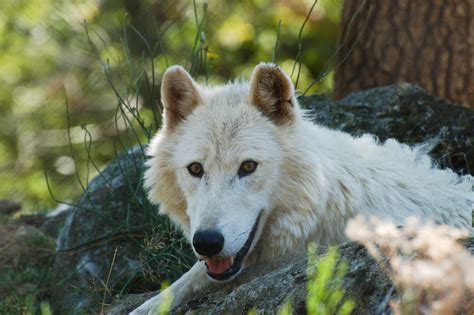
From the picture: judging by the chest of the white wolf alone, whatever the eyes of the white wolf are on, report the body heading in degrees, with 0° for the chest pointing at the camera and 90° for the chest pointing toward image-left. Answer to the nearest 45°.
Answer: approximately 45°

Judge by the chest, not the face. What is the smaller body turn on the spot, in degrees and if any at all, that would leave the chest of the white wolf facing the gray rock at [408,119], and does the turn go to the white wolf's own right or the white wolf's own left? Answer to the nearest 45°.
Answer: approximately 180°

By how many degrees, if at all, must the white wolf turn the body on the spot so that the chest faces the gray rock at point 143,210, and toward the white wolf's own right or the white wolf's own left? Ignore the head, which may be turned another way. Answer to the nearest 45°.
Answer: approximately 90° to the white wolf's own right
